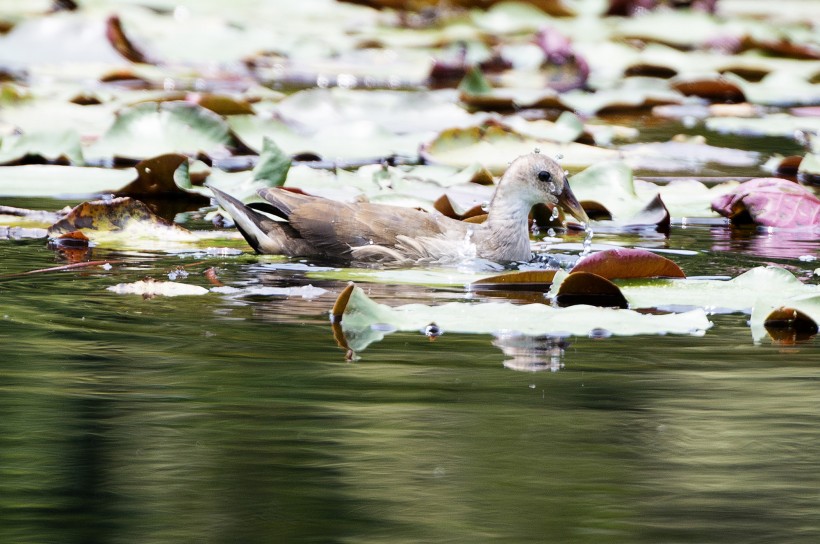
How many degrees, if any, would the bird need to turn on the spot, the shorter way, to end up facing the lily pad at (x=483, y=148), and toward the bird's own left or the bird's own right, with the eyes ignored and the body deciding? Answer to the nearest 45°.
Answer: approximately 90° to the bird's own left

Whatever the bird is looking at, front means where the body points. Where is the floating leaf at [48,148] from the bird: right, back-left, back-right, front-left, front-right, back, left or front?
back-left

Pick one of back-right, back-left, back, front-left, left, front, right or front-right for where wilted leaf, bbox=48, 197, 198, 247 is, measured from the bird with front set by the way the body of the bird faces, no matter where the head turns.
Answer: back

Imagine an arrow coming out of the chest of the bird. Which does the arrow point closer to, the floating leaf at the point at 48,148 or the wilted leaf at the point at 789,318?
the wilted leaf

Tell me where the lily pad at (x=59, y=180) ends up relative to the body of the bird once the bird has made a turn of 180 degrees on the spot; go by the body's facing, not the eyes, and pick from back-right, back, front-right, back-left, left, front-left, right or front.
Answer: front-right

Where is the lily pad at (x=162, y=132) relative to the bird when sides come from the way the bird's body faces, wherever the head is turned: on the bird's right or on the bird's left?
on the bird's left

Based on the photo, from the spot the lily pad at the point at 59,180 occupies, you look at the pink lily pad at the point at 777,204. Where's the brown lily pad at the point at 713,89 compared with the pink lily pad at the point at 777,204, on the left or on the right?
left

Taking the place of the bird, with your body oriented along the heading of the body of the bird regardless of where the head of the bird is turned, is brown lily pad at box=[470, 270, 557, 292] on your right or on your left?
on your right

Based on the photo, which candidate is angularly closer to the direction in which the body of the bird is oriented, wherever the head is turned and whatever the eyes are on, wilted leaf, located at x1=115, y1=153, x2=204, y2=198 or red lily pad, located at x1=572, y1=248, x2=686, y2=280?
the red lily pad

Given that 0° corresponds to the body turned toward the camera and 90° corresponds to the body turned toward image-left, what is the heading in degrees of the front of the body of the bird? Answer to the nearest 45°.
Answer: approximately 270°

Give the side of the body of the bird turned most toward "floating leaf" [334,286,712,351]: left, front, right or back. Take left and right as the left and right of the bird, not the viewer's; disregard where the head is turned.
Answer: right

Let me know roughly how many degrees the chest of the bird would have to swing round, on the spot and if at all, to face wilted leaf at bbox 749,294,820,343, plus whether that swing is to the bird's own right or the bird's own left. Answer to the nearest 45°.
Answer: approximately 45° to the bird's own right
